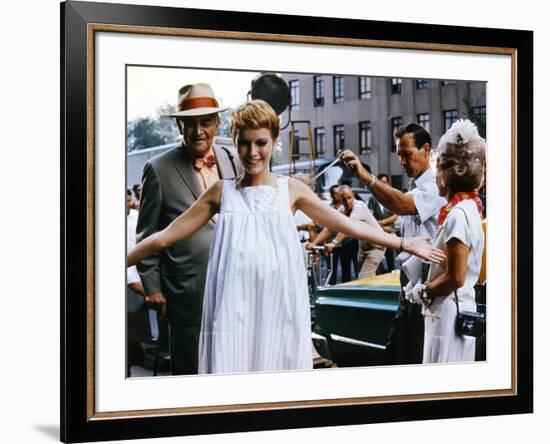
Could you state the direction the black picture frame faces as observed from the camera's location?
facing the viewer and to the right of the viewer
